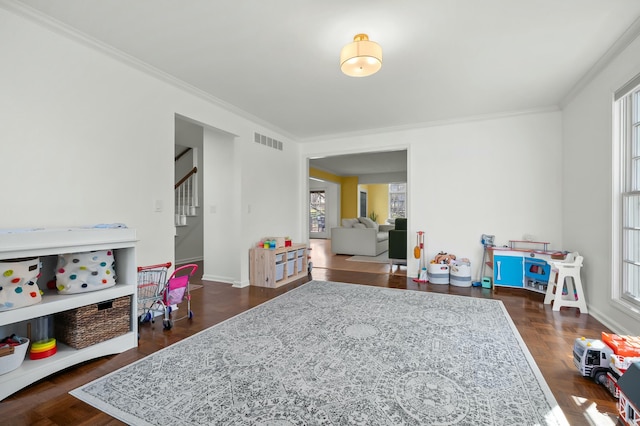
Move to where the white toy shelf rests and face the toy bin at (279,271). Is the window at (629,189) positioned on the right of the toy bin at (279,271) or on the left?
right

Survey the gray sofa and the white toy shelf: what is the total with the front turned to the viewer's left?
0

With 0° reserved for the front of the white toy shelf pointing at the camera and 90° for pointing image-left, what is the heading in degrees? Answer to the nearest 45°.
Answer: approximately 315°

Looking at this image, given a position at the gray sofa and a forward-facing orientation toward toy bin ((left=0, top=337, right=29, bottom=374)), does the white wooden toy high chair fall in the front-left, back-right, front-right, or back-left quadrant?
front-left

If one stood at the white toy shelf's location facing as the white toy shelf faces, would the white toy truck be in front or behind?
in front

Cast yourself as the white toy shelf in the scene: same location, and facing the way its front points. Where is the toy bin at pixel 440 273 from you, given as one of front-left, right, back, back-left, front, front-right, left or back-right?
front-left

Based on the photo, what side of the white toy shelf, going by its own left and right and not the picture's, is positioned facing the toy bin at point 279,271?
left

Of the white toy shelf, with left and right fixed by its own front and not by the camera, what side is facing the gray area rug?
front
